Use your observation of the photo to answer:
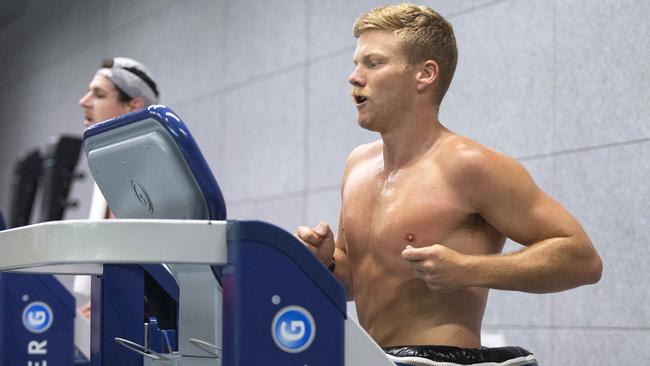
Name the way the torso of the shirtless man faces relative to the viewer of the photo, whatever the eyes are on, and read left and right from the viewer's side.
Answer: facing the viewer and to the left of the viewer

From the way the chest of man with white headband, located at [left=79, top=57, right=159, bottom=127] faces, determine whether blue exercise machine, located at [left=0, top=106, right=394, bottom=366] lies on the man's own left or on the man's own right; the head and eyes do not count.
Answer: on the man's own left

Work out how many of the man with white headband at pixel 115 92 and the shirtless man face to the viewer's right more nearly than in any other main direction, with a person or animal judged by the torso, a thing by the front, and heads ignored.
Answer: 0

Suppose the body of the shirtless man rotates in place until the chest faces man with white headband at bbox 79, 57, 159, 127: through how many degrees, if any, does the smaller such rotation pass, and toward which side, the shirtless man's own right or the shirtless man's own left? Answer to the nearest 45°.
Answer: approximately 90° to the shirtless man's own right

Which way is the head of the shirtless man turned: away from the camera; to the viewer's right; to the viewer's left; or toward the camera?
to the viewer's left

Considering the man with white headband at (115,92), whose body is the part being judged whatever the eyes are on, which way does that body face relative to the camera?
to the viewer's left

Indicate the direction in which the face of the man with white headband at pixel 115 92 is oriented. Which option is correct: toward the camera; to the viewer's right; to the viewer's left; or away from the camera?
to the viewer's left

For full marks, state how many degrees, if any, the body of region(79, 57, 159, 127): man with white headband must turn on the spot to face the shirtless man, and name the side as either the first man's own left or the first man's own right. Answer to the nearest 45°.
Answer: approximately 135° to the first man's own left
